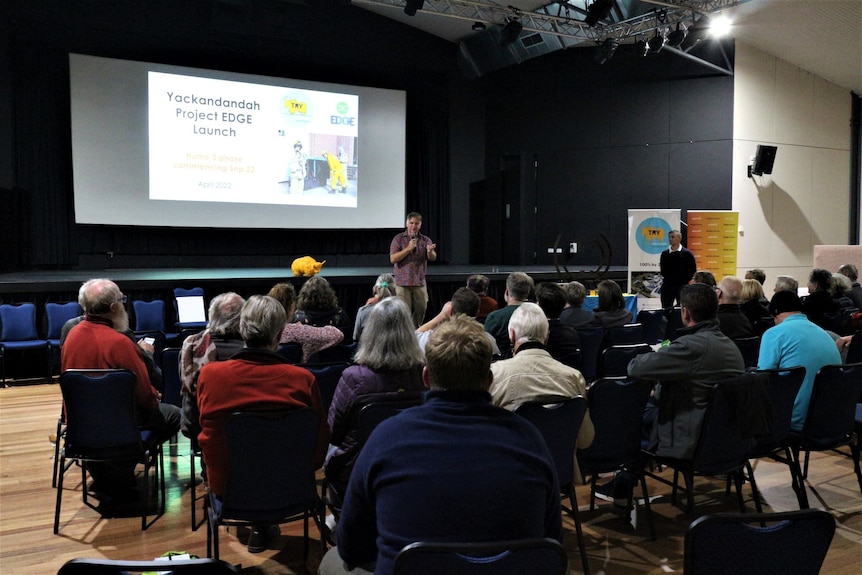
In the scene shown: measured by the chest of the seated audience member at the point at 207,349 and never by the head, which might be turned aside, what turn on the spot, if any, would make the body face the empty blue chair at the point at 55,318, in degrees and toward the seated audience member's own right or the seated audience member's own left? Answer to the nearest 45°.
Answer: approximately 45° to the seated audience member's own left

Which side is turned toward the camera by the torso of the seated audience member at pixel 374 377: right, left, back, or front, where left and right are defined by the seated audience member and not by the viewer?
back

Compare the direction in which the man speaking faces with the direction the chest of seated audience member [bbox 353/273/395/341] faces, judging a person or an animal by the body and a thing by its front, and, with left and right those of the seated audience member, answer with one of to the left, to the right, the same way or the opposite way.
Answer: the opposite way

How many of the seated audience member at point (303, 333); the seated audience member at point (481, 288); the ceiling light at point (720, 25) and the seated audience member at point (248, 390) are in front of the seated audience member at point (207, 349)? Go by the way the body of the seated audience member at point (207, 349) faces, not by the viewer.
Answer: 3

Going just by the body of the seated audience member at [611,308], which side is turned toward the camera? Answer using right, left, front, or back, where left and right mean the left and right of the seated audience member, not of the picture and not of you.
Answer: back

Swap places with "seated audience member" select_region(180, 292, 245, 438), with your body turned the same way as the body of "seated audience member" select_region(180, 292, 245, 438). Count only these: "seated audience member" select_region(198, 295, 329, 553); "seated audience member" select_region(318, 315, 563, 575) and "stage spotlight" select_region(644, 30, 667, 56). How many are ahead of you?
1

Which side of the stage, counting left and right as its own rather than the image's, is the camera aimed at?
front

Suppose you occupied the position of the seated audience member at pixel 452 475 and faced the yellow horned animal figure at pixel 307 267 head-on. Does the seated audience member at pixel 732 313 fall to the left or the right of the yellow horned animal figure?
right

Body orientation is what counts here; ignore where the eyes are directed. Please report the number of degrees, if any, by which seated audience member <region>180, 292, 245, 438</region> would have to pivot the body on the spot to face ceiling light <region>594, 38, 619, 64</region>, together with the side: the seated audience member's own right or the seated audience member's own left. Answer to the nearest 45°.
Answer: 0° — they already face it

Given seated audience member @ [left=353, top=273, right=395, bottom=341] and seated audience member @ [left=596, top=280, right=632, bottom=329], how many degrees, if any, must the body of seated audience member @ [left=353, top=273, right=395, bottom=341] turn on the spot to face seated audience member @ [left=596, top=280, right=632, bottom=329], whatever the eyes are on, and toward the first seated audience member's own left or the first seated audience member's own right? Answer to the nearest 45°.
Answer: approximately 90° to the first seated audience member's own right

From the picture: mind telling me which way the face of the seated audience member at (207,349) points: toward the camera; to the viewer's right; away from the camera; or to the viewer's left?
away from the camera

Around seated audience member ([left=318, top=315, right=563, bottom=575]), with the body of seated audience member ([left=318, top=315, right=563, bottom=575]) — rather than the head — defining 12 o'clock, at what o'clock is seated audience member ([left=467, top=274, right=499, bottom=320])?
seated audience member ([left=467, top=274, right=499, bottom=320]) is roughly at 12 o'clock from seated audience member ([left=318, top=315, right=563, bottom=575]).

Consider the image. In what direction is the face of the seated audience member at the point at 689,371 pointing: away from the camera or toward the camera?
away from the camera

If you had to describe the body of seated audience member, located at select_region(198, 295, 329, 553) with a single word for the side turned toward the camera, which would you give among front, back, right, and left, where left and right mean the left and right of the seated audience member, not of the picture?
back

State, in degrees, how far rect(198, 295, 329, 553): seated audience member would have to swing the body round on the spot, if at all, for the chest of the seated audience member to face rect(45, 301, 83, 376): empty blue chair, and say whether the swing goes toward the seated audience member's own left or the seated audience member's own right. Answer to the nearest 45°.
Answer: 0° — they already face it

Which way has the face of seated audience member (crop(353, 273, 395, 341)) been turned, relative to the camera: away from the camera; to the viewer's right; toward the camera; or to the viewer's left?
away from the camera

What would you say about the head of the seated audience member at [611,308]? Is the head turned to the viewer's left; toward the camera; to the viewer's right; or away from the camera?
away from the camera

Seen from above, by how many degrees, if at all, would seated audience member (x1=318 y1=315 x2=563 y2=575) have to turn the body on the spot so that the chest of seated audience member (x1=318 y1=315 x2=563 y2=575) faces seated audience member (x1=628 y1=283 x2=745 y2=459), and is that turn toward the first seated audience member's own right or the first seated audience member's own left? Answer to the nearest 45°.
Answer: approximately 45° to the first seated audience member's own right

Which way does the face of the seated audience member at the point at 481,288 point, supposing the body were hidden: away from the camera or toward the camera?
away from the camera

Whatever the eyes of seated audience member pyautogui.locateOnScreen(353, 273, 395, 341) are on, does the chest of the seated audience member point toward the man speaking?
yes
